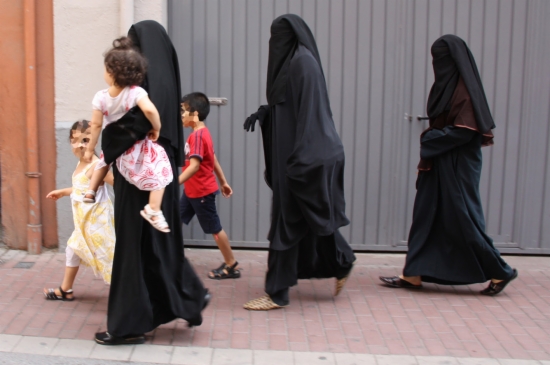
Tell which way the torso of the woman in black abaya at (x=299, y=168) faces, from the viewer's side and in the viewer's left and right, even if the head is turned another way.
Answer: facing to the left of the viewer

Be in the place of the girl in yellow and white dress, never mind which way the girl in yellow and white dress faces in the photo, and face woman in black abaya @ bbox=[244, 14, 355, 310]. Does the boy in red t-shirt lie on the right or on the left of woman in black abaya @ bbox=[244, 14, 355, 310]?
left

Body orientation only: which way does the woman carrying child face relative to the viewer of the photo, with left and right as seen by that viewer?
facing to the left of the viewer

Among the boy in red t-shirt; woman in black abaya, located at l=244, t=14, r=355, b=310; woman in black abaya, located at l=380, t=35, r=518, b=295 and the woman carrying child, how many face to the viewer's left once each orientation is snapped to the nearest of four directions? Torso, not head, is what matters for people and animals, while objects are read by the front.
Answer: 4

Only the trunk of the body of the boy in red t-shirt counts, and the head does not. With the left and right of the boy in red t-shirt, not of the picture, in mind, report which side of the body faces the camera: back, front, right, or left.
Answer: left

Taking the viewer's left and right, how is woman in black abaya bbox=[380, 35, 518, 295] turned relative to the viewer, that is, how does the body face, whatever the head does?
facing to the left of the viewer

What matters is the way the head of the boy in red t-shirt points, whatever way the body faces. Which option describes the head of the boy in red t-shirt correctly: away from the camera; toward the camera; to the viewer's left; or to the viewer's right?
to the viewer's left

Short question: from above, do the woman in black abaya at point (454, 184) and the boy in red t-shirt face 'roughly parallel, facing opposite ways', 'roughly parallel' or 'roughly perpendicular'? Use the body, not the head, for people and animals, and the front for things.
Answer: roughly parallel

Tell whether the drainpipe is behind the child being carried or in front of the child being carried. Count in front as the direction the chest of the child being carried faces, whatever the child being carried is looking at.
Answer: in front
